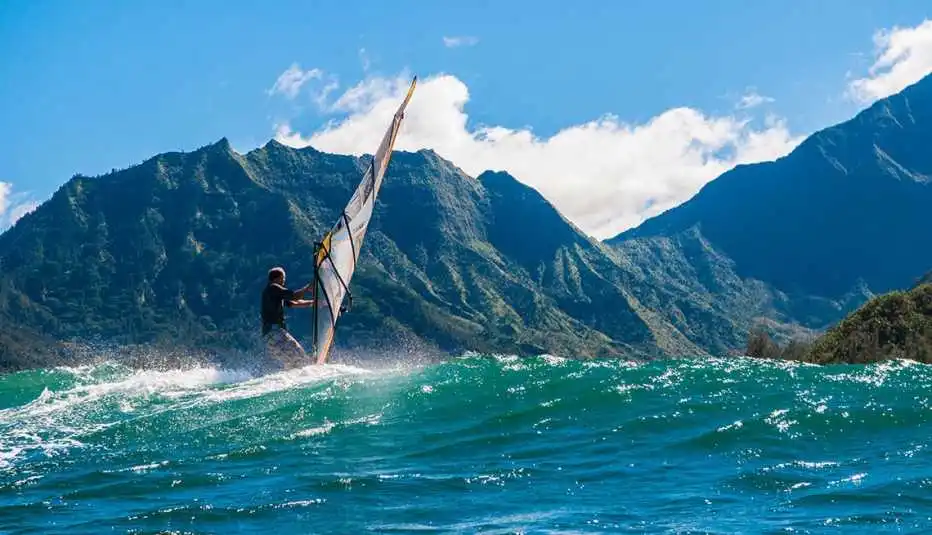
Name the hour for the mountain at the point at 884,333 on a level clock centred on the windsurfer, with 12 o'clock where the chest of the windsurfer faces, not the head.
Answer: The mountain is roughly at 11 o'clock from the windsurfer.

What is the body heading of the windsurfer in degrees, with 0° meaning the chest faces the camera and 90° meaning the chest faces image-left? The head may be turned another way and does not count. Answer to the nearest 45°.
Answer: approximately 270°
